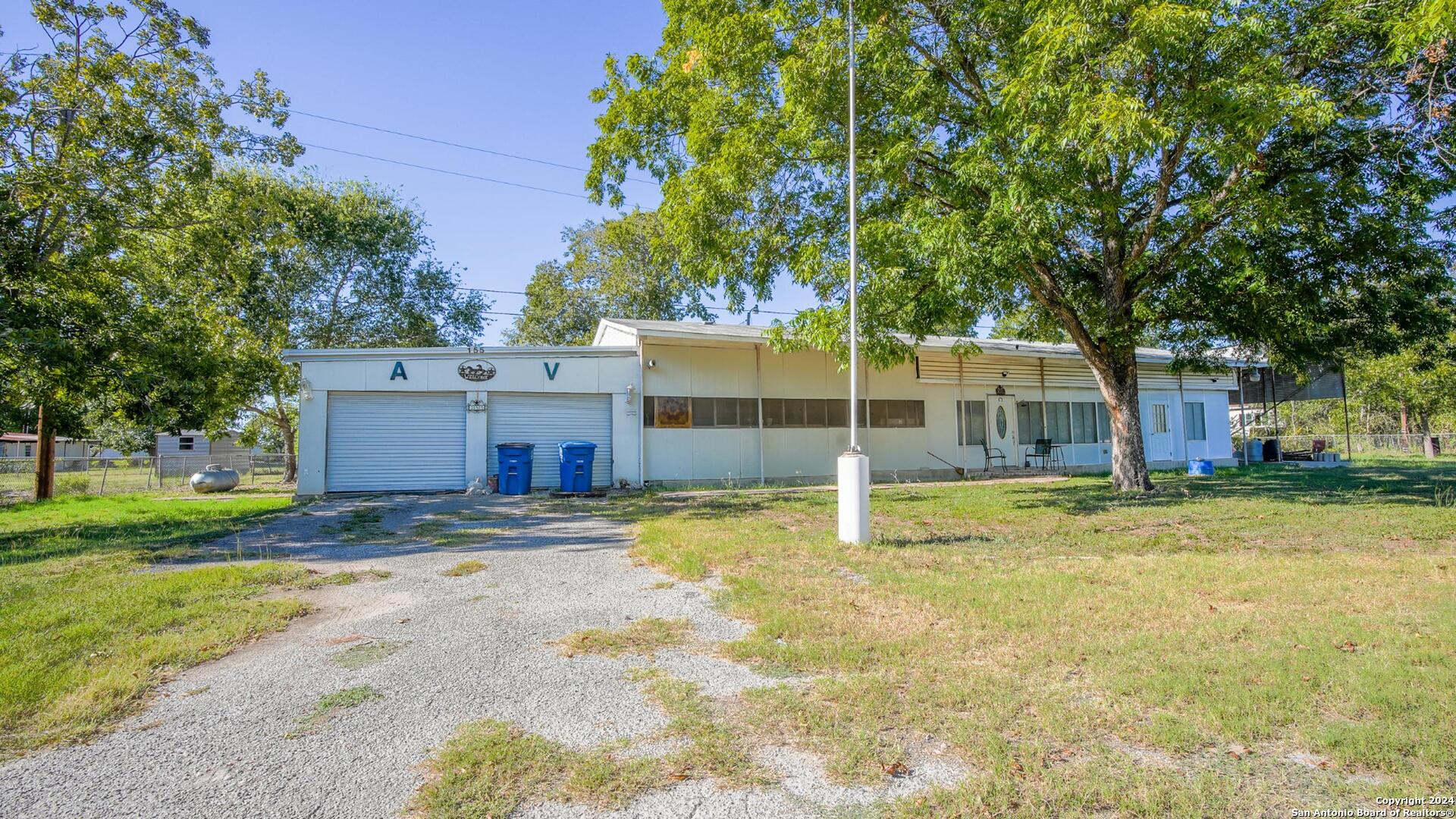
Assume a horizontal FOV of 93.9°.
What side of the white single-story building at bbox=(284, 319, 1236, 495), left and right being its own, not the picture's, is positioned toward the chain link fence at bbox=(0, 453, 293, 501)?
right

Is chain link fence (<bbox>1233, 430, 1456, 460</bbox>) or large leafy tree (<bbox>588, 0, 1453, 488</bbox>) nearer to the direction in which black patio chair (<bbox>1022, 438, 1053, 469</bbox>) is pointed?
the large leafy tree

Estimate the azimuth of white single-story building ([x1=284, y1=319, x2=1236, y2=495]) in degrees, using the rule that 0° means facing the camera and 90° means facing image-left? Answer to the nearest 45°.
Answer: approximately 0°

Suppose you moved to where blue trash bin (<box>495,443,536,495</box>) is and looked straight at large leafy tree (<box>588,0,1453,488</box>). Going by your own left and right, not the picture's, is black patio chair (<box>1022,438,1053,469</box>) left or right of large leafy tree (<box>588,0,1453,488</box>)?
left

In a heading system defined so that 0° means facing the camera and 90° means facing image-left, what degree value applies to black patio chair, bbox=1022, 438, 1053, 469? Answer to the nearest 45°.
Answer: approximately 45°

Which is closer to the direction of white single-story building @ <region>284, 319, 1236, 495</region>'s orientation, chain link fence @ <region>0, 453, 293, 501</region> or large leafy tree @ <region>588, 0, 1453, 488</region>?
the large leafy tree

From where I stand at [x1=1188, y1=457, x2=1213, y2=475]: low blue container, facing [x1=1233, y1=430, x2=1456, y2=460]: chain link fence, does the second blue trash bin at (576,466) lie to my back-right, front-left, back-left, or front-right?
back-left

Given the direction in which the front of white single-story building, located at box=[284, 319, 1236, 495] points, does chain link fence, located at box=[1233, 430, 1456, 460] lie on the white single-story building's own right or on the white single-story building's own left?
on the white single-story building's own left
